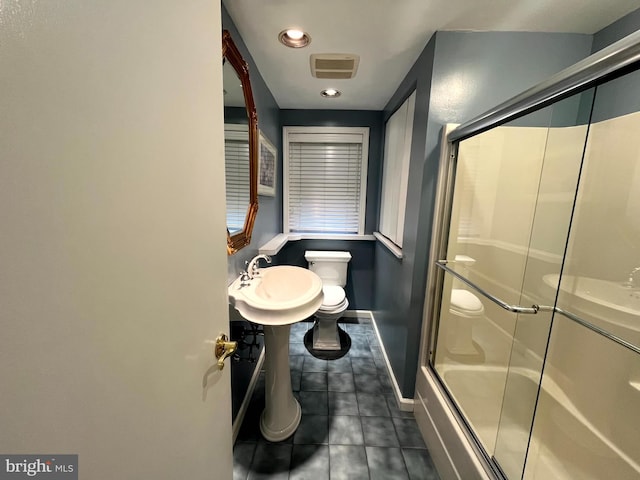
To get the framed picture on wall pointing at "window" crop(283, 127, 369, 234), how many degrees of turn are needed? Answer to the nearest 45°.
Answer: approximately 45° to its left

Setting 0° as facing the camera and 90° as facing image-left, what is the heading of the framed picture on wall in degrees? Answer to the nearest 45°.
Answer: approximately 270°

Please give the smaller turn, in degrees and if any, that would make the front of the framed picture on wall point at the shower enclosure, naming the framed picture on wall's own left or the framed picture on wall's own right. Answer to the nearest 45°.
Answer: approximately 45° to the framed picture on wall's own right

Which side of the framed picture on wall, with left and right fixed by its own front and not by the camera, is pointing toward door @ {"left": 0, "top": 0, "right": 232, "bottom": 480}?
right

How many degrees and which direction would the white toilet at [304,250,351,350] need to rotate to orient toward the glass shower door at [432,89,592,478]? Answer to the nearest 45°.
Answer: approximately 45° to its left

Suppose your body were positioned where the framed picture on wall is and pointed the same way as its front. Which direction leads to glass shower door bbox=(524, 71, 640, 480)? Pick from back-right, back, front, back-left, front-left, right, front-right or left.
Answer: front-right

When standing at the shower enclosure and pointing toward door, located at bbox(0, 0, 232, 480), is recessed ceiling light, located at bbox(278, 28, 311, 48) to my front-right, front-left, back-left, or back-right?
front-right

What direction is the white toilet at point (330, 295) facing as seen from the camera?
toward the camera

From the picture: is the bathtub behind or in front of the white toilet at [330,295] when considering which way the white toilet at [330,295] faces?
in front

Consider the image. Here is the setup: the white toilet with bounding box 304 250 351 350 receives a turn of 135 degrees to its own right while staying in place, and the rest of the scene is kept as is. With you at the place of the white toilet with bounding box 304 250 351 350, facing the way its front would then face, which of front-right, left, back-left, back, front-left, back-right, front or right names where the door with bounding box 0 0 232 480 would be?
back-left

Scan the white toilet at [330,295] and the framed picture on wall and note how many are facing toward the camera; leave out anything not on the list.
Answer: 1

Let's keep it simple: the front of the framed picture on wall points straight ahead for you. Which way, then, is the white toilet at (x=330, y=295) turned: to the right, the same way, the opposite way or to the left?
to the right

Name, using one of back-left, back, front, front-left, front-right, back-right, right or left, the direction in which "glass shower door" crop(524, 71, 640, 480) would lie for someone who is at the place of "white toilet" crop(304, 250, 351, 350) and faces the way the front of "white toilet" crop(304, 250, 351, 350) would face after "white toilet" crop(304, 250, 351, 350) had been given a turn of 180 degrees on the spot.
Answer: back-right
